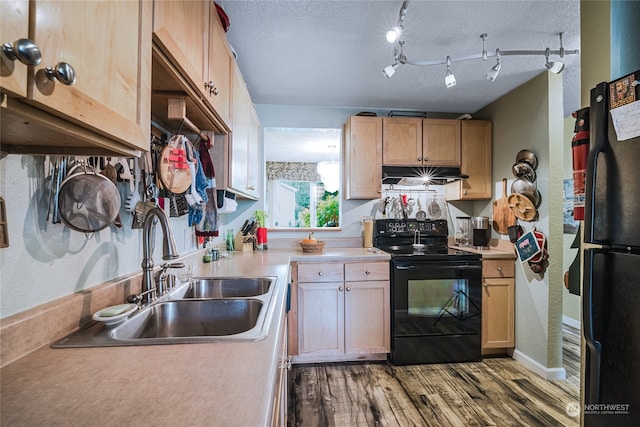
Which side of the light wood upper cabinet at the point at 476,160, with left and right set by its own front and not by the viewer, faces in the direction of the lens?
front

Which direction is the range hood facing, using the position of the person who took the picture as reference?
facing the viewer

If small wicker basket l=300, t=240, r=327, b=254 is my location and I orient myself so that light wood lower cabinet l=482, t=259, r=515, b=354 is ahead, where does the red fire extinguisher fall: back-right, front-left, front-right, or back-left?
front-right

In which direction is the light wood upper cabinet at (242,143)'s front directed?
to the viewer's right

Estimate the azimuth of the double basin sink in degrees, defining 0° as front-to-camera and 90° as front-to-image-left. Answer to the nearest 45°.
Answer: approximately 270°

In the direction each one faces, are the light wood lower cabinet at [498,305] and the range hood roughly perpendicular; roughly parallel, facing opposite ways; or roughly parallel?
roughly parallel

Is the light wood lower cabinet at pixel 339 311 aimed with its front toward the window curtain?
no

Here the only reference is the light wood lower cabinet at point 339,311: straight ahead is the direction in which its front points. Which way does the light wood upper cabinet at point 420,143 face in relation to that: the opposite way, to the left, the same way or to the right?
the same way

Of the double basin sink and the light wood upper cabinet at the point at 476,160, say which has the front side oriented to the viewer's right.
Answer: the double basin sink

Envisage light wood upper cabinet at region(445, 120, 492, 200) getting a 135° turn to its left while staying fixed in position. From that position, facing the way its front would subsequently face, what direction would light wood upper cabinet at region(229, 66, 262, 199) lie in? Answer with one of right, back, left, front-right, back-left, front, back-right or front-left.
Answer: back

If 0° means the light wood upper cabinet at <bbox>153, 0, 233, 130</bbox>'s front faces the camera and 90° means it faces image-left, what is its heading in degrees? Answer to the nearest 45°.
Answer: approximately 270°

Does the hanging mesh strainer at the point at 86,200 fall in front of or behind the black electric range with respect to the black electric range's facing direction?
in front

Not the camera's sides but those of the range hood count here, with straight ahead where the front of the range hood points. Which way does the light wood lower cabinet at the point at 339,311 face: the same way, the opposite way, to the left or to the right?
the same way

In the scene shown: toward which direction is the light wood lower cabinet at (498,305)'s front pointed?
toward the camera

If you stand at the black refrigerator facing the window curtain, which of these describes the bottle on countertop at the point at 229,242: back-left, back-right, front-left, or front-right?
front-left

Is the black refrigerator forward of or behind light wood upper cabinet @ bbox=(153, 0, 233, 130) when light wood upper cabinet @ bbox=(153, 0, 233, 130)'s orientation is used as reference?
forward

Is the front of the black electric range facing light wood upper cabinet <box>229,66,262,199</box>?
no

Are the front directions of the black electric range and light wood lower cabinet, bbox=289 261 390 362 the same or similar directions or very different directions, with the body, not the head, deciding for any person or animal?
same or similar directions

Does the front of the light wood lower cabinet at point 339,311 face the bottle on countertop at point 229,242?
no
